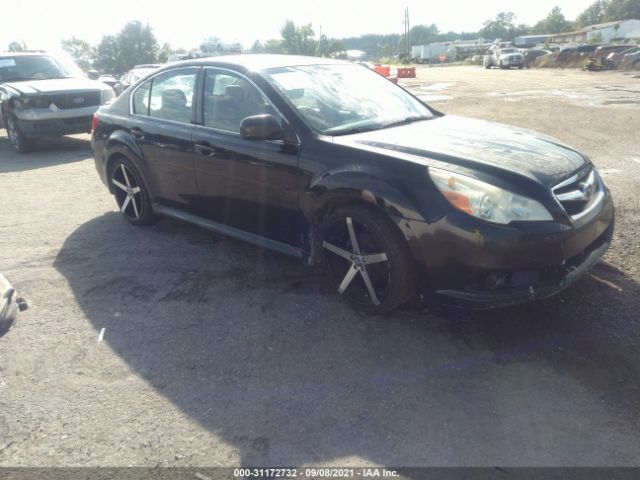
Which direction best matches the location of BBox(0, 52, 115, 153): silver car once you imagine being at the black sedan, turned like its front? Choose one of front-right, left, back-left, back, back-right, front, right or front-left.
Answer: back

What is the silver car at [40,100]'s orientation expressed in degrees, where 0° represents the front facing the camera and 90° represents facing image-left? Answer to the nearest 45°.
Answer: approximately 315°

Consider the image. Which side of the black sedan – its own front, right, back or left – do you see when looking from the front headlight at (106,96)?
back

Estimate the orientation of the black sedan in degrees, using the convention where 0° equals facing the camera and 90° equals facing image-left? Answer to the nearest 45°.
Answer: approximately 315°

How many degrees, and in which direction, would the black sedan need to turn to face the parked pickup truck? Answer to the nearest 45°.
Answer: approximately 135° to its left

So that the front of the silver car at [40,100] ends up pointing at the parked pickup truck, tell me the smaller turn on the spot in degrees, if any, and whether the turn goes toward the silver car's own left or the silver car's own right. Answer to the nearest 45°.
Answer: approximately 90° to the silver car's own left
